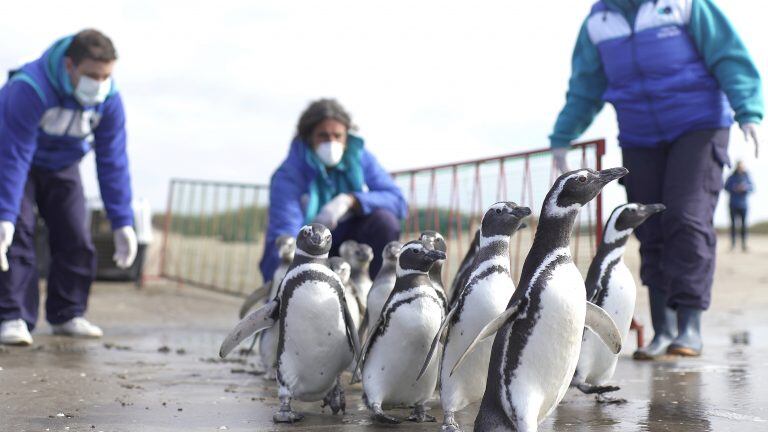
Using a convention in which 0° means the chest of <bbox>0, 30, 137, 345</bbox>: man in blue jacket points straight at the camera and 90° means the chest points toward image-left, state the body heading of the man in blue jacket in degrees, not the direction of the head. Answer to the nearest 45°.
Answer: approximately 315°

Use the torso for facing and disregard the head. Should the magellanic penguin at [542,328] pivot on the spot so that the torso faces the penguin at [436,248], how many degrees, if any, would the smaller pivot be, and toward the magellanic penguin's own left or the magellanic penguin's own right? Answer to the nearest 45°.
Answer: approximately 180°

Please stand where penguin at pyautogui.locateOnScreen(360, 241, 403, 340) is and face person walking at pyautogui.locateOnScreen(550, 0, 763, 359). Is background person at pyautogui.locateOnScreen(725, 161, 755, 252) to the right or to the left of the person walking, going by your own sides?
left

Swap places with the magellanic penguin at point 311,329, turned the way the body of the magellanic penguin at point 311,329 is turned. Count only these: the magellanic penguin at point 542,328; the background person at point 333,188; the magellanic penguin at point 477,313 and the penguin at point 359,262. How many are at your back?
2

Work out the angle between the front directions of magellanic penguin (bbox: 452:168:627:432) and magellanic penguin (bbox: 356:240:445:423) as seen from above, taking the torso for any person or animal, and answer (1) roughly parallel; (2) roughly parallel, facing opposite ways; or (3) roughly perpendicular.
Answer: roughly parallel

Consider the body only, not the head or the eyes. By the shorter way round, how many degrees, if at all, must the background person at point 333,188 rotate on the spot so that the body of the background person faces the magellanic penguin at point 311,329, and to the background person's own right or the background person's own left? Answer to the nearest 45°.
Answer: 0° — they already face it

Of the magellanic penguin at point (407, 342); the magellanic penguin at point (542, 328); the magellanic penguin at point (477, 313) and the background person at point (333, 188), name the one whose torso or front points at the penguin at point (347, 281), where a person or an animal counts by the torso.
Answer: the background person

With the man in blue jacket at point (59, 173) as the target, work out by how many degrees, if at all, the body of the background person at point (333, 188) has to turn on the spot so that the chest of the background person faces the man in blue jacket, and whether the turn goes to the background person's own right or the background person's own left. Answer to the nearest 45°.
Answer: approximately 90° to the background person's own right

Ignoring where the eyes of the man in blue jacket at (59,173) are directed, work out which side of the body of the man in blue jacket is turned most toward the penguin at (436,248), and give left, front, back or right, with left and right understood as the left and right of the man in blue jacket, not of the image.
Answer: front

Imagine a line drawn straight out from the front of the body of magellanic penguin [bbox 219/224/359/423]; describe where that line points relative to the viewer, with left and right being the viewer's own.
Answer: facing the viewer

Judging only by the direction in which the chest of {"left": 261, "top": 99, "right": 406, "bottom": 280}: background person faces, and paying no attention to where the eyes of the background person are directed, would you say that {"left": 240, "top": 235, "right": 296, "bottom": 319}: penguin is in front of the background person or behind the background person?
in front

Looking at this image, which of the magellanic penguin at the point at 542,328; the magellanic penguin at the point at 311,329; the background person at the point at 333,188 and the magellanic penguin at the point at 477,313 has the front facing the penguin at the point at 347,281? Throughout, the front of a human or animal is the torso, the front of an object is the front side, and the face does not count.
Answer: the background person

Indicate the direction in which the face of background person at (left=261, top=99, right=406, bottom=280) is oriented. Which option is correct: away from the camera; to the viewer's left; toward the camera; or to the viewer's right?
toward the camera

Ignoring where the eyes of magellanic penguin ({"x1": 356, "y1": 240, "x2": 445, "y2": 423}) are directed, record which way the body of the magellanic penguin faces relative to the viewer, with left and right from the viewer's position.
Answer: facing the viewer and to the right of the viewer

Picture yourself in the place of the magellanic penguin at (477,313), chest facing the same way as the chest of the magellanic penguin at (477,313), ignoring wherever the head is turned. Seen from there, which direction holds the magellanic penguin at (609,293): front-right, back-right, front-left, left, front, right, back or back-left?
left

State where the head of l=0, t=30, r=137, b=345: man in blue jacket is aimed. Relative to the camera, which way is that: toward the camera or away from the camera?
toward the camera

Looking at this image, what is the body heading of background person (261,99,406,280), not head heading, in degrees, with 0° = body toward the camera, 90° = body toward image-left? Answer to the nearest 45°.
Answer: approximately 0°

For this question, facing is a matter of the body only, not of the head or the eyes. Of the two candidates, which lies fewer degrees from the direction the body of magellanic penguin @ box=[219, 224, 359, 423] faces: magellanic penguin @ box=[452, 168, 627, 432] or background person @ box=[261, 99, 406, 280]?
the magellanic penguin

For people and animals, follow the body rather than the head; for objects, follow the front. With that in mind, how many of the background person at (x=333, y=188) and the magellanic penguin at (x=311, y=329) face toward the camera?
2

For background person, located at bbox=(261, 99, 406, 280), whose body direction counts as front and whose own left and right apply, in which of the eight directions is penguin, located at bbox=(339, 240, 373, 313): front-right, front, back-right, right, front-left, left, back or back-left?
front

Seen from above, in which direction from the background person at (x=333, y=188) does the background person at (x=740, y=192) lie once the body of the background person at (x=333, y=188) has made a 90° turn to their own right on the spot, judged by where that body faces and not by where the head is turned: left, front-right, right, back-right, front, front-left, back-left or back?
back-right
